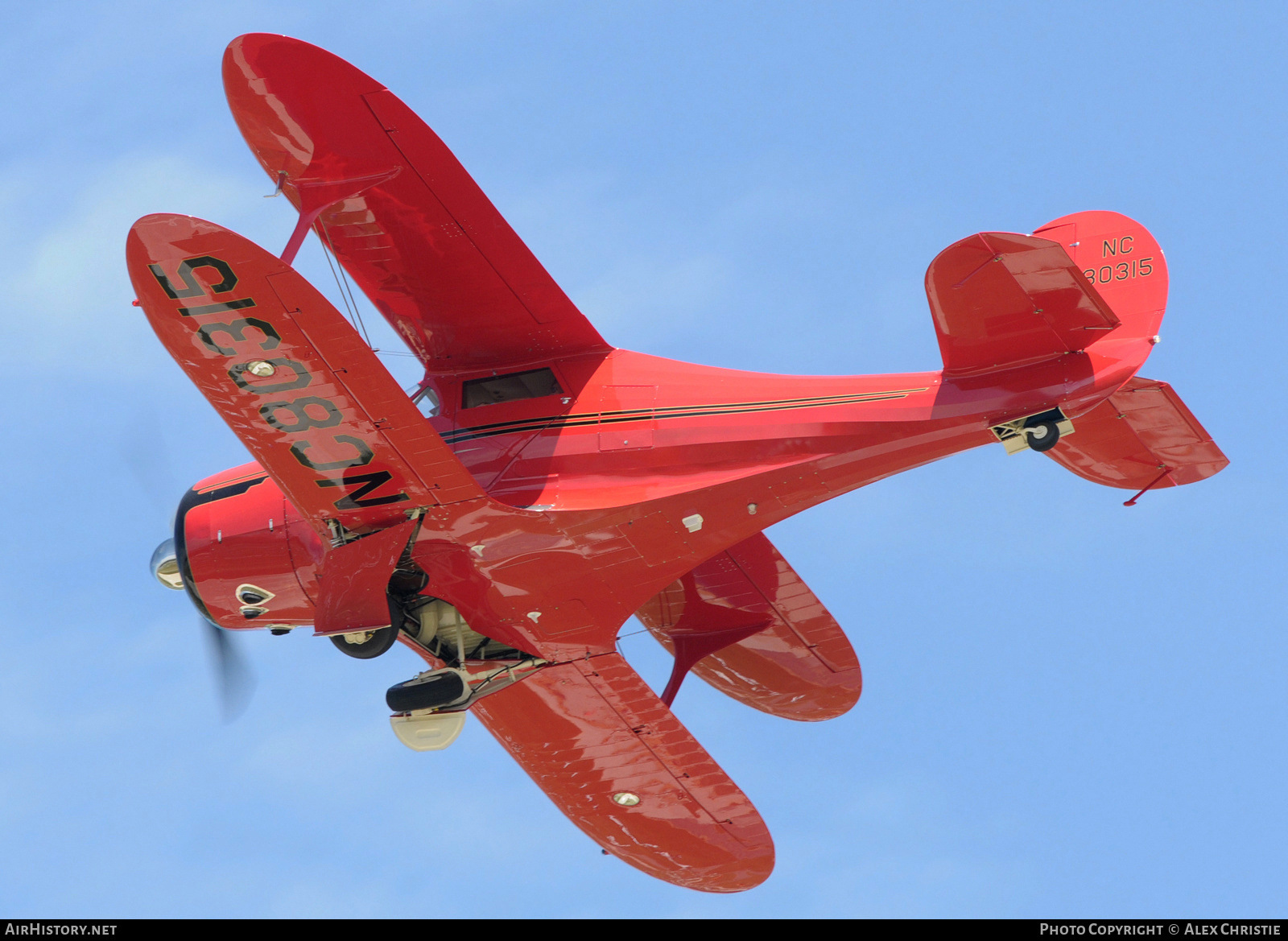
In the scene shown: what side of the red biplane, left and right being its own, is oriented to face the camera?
left
